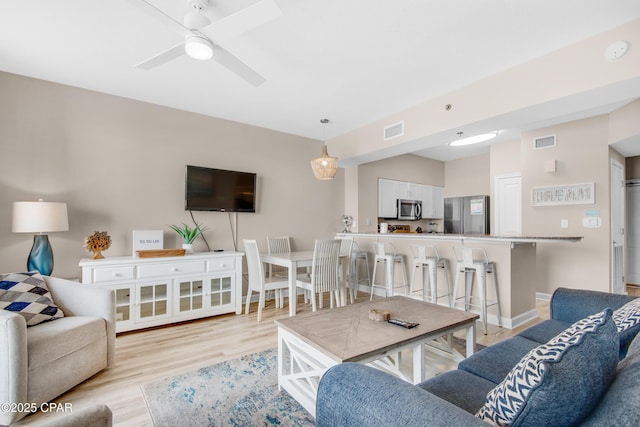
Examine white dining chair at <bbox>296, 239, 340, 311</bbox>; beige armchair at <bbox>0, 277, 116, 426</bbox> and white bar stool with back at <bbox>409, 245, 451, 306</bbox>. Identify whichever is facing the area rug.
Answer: the beige armchair

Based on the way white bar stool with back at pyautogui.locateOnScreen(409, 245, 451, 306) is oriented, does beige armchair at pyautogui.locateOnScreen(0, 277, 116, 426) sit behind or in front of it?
behind

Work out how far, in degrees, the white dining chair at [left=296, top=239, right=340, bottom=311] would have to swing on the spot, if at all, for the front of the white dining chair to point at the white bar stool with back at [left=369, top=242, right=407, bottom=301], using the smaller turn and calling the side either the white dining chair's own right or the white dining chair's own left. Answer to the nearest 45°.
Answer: approximately 90° to the white dining chair's own right

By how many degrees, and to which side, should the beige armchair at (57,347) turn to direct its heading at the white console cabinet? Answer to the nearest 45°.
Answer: approximately 90° to its left

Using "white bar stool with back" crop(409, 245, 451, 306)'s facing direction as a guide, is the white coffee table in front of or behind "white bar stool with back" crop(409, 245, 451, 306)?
behind

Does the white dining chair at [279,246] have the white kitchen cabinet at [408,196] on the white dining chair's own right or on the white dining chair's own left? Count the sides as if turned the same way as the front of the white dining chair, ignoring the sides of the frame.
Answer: on the white dining chair's own left

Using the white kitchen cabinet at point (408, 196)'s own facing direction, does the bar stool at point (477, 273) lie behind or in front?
in front

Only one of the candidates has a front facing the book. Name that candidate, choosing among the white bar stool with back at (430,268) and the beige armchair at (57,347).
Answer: the beige armchair

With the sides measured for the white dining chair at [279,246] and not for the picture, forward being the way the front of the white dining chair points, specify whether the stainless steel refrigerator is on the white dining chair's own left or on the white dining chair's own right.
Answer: on the white dining chair's own left

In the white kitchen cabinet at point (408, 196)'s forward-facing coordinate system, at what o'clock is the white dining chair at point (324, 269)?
The white dining chair is roughly at 2 o'clock from the white kitchen cabinet.

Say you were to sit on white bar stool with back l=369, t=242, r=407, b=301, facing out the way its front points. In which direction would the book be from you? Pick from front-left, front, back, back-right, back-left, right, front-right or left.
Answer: back-right

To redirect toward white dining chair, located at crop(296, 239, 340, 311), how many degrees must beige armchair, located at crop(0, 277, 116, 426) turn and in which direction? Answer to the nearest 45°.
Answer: approximately 45° to its left
